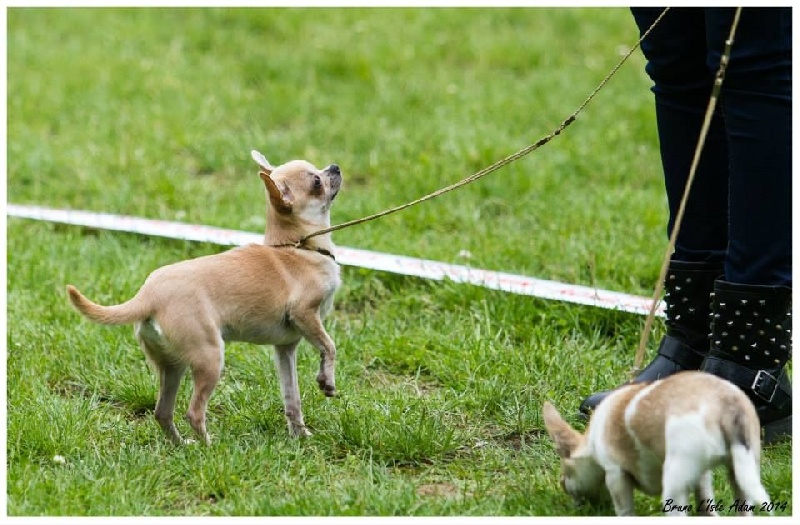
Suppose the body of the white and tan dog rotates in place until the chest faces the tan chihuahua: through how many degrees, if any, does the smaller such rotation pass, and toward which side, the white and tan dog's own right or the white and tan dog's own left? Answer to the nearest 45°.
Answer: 0° — it already faces it

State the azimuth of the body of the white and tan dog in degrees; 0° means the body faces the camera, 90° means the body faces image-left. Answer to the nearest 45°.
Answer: approximately 135°

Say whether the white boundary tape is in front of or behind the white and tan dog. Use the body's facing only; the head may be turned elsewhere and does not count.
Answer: in front
